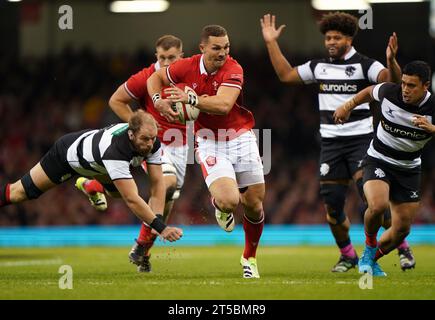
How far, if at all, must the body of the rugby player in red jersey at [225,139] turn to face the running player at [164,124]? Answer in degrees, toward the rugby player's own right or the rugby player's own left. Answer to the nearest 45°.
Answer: approximately 135° to the rugby player's own right

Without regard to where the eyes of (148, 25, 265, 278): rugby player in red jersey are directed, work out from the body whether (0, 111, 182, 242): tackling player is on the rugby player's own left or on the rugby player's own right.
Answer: on the rugby player's own right

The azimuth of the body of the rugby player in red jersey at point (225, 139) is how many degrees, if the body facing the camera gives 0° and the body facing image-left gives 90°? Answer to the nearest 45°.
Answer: approximately 0°
